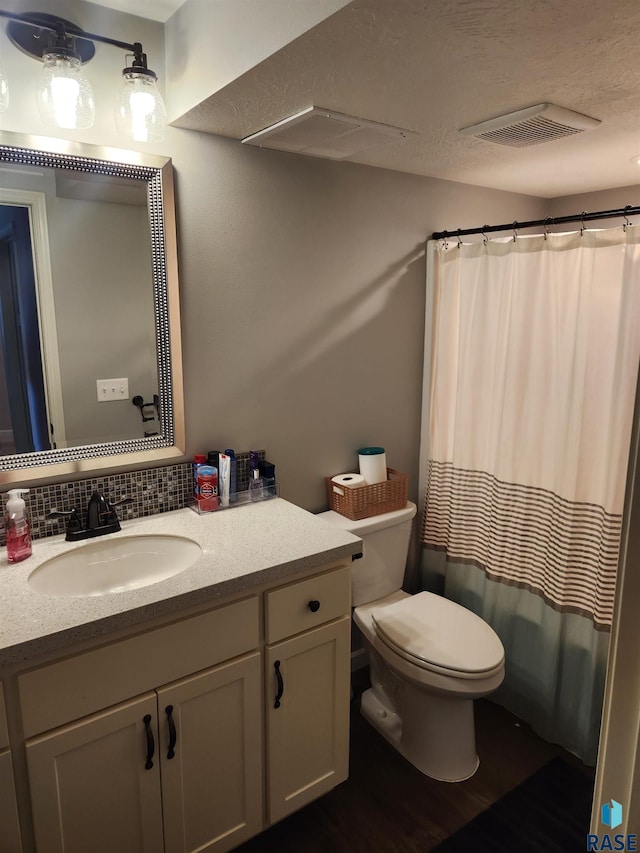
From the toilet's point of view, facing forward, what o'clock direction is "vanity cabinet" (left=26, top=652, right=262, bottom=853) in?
The vanity cabinet is roughly at 3 o'clock from the toilet.

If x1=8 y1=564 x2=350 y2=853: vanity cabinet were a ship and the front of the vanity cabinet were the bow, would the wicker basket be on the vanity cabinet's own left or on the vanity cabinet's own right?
on the vanity cabinet's own left

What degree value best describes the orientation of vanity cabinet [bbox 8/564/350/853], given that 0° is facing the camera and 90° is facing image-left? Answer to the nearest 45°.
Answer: approximately 315°

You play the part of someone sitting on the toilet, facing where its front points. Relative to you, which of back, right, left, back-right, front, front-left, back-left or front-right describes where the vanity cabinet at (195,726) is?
right

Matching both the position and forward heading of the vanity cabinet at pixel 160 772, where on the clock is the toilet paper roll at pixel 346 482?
The toilet paper roll is roughly at 9 o'clock from the vanity cabinet.

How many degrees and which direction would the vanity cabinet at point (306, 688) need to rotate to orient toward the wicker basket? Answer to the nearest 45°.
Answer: approximately 135° to its left

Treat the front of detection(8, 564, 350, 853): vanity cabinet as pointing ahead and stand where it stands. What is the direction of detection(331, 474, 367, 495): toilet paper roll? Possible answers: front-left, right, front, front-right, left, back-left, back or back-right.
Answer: left

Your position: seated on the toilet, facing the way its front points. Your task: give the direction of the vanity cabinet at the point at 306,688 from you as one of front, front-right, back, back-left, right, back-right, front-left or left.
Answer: right
